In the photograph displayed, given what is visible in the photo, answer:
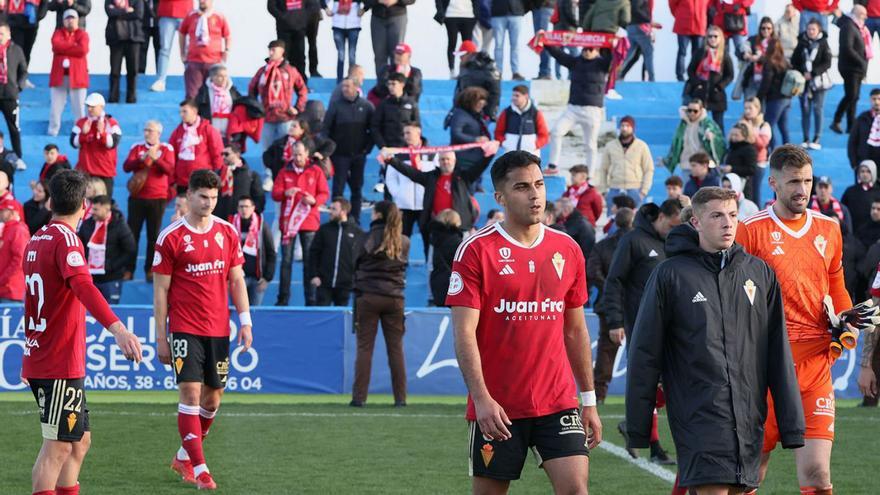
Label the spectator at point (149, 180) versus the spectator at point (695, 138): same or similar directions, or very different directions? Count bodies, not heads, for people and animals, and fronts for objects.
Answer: same or similar directions

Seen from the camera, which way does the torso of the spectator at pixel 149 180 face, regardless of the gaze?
toward the camera

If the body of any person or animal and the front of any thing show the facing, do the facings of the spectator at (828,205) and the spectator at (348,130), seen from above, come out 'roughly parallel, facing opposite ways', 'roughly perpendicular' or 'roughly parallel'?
roughly parallel

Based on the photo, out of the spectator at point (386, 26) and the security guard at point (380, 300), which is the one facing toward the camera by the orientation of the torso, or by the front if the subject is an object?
the spectator at point (386, 26)

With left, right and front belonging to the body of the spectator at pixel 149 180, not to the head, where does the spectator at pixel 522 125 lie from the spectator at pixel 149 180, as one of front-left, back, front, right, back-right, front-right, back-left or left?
left

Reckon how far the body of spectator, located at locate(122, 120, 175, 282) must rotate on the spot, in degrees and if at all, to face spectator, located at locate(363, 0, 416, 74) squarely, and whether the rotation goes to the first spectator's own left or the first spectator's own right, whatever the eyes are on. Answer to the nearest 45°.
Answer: approximately 135° to the first spectator's own left

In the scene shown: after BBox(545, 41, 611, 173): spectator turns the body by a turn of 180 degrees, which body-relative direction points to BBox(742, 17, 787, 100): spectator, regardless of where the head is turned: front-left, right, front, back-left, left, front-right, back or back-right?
front-right

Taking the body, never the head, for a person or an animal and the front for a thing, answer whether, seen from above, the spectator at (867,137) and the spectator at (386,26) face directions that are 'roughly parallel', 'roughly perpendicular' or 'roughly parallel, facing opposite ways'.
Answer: roughly parallel

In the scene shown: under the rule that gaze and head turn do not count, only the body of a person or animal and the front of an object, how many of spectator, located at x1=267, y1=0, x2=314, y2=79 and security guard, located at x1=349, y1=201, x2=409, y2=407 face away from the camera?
1

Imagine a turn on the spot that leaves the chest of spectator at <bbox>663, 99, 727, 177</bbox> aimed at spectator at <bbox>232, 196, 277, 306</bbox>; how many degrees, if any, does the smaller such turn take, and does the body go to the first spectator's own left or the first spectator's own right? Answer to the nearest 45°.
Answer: approximately 45° to the first spectator's own right

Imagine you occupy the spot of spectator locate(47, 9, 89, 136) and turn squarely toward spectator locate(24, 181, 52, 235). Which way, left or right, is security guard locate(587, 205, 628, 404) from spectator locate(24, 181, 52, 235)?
left

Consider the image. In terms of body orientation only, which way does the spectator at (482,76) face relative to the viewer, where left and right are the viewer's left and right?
facing away from the viewer and to the left of the viewer

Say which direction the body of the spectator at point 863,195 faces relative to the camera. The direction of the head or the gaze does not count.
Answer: toward the camera

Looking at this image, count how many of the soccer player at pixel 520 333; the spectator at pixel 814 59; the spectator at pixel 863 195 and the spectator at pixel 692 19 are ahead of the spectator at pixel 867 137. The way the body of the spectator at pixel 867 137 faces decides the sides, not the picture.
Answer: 2

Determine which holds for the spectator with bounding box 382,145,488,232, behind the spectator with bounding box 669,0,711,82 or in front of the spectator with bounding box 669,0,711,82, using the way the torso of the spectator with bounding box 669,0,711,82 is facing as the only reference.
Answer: in front

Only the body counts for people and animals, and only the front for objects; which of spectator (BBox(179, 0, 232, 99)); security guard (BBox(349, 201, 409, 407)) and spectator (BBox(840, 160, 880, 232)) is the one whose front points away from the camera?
security guard (BBox(349, 201, 409, 407))

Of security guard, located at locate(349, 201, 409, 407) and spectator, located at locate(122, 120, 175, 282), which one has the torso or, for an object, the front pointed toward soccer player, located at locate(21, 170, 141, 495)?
spectator, located at locate(122, 120, 175, 282)
